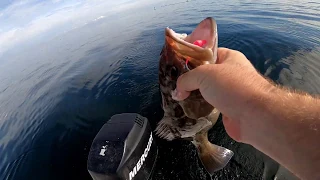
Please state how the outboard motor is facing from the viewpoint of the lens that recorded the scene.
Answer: facing the viewer and to the left of the viewer
